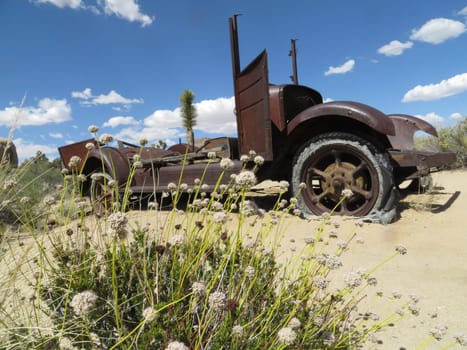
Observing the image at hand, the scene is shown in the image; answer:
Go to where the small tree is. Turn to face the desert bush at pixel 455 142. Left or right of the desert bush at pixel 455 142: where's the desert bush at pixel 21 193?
right

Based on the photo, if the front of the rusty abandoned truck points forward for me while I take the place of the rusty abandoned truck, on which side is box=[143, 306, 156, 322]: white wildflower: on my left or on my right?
on my right

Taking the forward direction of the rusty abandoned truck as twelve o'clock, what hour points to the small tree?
The small tree is roughly at 7 o'clock from the rusty abandoned truck.

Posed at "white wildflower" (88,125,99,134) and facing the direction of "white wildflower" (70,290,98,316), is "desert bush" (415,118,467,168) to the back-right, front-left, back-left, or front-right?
back-left

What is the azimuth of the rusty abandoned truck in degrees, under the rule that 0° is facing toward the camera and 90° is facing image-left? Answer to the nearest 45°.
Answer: approximately 315°

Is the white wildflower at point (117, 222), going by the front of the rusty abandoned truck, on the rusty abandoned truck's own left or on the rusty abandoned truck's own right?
on the rusty abandoned truck's own right

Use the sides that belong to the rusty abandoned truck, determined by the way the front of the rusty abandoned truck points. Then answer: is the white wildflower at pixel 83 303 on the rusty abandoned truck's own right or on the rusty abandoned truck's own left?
on the rusty abandoned truck's own right

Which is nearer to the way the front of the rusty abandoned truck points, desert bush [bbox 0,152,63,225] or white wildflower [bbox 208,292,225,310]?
the white wildflower

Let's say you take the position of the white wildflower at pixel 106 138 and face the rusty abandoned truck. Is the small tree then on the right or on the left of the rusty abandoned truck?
left

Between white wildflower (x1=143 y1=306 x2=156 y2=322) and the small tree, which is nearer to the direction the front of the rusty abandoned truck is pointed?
the white wildflower

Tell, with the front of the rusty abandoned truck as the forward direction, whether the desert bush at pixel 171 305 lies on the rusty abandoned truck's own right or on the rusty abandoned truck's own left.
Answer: on the rusty abandoned truck's own right

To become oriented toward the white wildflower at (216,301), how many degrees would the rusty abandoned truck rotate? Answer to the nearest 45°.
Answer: approximately 45° to its right
